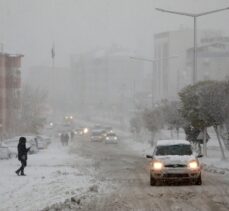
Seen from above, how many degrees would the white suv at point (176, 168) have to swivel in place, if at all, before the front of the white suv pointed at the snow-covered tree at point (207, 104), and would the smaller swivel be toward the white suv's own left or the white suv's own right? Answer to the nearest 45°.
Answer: approximately 180°

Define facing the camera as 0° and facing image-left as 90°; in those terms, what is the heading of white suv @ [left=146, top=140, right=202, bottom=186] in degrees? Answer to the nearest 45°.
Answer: approximately 0°
